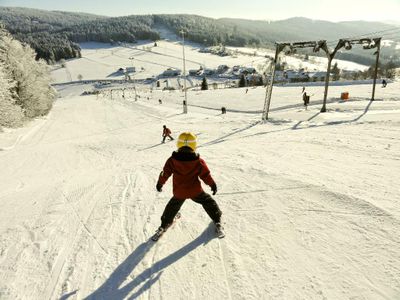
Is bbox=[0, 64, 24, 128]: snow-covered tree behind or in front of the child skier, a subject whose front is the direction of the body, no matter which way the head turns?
in front

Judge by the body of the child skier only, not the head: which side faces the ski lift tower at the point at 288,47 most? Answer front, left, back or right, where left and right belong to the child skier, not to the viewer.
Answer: front

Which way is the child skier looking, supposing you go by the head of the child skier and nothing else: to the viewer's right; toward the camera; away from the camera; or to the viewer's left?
away from the camera

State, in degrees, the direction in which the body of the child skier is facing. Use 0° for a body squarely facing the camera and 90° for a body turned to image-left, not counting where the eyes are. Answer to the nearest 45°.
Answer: approximately 180°

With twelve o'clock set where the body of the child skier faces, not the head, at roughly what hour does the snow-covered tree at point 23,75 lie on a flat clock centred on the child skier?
The snow-covered tree is roughly at 11 o'clock from the child skier.
